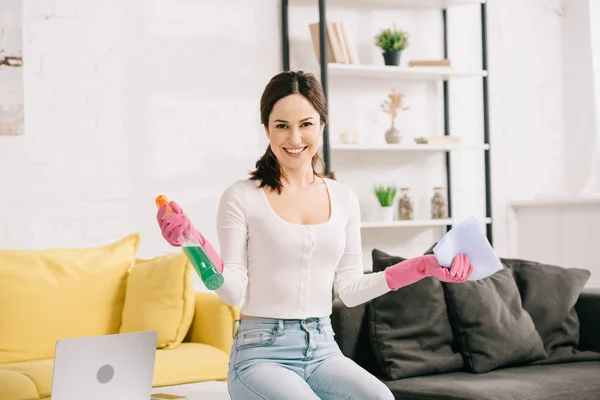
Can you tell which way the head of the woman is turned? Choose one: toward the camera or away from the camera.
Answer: toward the camera

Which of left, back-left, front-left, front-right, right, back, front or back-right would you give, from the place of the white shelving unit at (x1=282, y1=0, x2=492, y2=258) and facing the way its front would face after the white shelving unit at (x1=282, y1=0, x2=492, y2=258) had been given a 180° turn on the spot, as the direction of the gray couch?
back

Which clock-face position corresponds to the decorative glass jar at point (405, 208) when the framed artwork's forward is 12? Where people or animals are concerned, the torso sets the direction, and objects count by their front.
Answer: The decorative glass jar is roughly at 9 o'clock from the framed artwork.

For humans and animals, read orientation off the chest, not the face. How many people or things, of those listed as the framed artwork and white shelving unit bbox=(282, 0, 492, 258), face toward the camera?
2

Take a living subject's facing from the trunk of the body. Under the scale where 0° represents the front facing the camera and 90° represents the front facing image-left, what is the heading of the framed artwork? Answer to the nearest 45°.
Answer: approximately 0°

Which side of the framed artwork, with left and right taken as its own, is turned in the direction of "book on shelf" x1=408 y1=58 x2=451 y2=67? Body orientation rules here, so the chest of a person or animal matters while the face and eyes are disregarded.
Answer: left

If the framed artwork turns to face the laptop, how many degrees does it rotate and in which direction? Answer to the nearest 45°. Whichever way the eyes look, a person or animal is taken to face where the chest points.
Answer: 0° — it already faces it

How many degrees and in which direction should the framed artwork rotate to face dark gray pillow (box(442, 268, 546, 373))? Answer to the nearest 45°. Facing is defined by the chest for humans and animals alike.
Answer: approximately 45° to its left

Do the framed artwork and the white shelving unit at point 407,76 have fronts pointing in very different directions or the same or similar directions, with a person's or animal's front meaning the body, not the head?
same or similar directions

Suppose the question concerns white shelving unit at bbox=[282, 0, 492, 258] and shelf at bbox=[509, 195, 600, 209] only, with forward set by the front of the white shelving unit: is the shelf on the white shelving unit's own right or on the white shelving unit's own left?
on the white shelving unit's own left

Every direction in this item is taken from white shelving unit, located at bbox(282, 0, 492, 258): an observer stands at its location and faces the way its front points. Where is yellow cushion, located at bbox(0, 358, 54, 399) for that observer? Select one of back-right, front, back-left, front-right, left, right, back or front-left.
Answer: front-right

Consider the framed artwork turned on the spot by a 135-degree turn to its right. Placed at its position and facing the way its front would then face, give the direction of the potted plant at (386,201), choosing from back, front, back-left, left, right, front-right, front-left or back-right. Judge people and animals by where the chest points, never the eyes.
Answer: back-right

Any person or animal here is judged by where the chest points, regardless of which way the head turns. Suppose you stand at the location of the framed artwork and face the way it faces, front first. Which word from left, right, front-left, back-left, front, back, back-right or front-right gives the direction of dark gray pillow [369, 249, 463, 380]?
front-left

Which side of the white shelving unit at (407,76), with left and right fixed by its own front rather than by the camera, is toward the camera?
front

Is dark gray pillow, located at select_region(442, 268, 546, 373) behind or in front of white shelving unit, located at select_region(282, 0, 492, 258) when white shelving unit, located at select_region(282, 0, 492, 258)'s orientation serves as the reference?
in front

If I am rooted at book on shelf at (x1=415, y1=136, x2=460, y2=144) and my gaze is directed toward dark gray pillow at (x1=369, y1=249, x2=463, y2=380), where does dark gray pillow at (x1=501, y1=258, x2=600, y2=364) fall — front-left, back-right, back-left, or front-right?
front-left

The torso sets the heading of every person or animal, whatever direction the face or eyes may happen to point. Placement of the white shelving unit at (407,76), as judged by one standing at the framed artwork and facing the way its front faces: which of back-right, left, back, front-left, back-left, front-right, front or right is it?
left
